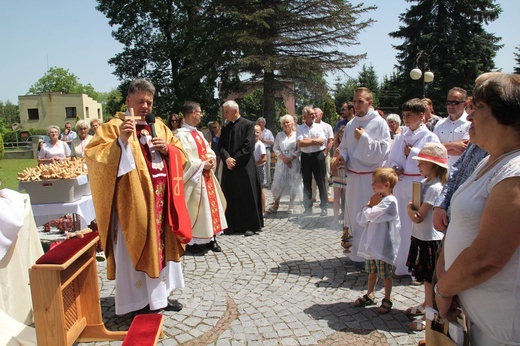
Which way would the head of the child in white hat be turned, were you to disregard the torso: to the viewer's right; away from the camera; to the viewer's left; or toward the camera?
to the viewer's left

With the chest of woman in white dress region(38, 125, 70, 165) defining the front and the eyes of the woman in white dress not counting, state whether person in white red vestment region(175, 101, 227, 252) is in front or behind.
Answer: in front

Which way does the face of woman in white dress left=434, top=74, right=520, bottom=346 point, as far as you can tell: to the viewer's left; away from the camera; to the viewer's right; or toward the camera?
to the viewer's left

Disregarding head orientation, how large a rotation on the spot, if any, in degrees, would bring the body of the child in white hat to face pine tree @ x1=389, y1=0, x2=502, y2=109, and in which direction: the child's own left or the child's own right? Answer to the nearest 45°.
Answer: approximately 90° to the child's own right

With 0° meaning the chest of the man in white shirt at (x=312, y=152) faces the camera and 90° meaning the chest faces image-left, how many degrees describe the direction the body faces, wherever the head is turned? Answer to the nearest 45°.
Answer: approximately 0°

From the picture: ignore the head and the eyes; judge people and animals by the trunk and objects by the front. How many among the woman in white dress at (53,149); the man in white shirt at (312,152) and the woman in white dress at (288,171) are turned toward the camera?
3

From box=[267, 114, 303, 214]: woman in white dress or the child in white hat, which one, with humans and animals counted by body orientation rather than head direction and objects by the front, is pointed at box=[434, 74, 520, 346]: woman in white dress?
box=[267, 114, 303, 214]: woman in white dress

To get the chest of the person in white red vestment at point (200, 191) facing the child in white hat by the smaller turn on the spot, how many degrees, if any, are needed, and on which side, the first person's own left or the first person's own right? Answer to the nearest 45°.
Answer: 0° — they already face them

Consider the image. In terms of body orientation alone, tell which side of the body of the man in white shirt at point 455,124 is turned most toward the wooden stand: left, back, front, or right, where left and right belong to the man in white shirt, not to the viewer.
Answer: front

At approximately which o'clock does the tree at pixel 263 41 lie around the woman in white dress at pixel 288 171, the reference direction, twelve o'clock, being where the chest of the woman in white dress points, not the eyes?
The tree is roughly at 6 o'clock from the woman in white dress.

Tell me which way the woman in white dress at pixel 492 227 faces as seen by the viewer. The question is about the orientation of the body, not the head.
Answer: to the viewer's left

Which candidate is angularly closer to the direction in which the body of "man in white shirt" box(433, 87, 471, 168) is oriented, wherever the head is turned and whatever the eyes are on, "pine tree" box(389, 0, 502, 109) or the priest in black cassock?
the priest in black cassock

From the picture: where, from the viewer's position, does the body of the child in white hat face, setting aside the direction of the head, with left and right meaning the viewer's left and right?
facing to the left of the viewer

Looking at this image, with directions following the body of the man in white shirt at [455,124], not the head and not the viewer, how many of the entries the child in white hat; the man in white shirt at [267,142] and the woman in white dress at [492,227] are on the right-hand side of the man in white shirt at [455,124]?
1
